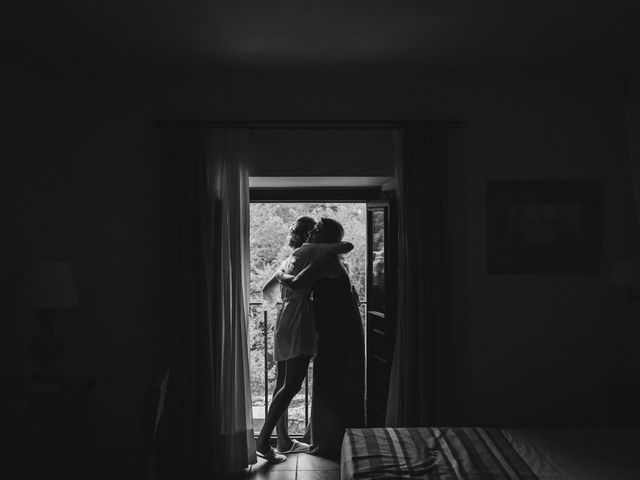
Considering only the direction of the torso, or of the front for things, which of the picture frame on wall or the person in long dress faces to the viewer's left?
the person in long dress

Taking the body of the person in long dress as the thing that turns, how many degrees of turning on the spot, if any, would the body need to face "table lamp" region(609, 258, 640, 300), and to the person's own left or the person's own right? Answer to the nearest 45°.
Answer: approximately 180°

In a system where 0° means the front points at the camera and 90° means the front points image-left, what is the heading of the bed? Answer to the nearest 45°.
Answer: approximately 90°

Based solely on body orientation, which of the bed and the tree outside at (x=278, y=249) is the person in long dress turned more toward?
the tree outside

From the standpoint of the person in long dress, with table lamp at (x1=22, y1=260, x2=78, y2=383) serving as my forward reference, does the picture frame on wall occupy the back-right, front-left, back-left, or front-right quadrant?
back-left

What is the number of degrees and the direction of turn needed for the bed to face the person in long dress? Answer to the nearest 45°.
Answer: approximately 45° to its right

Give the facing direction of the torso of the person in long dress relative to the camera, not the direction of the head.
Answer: to the viewer's left

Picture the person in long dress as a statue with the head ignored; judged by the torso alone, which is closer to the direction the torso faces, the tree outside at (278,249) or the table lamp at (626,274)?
the tree outside

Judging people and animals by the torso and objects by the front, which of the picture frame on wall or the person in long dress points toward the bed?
the picture frame on wall

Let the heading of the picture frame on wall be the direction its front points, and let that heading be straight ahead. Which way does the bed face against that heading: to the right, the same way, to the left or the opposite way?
to the right

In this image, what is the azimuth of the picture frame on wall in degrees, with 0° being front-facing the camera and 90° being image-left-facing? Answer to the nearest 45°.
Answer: approximately 0°

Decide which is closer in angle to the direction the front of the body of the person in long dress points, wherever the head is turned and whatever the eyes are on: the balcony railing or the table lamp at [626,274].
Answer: the balcony railing

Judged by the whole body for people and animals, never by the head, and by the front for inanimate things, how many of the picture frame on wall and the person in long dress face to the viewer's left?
1
